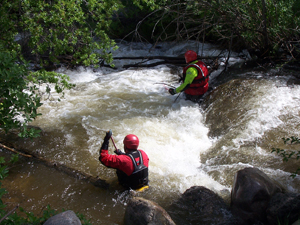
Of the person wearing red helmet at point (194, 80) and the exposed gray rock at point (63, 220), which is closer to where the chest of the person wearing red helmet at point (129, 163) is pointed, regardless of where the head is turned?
the person wearing red helmet

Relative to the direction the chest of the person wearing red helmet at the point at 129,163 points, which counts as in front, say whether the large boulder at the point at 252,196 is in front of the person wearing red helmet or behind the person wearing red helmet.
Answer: behind

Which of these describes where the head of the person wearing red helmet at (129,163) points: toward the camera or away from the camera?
away from the camera

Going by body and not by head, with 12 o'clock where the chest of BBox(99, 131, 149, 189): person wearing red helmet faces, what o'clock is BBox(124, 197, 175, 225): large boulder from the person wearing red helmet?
The large boulder is roughly at 7 o'clock from the person wearing red helmet.

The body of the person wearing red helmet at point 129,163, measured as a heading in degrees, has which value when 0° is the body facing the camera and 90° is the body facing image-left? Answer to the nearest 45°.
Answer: approximately 135°

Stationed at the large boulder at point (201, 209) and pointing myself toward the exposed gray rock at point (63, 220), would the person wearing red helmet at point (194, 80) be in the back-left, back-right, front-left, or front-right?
back-right
